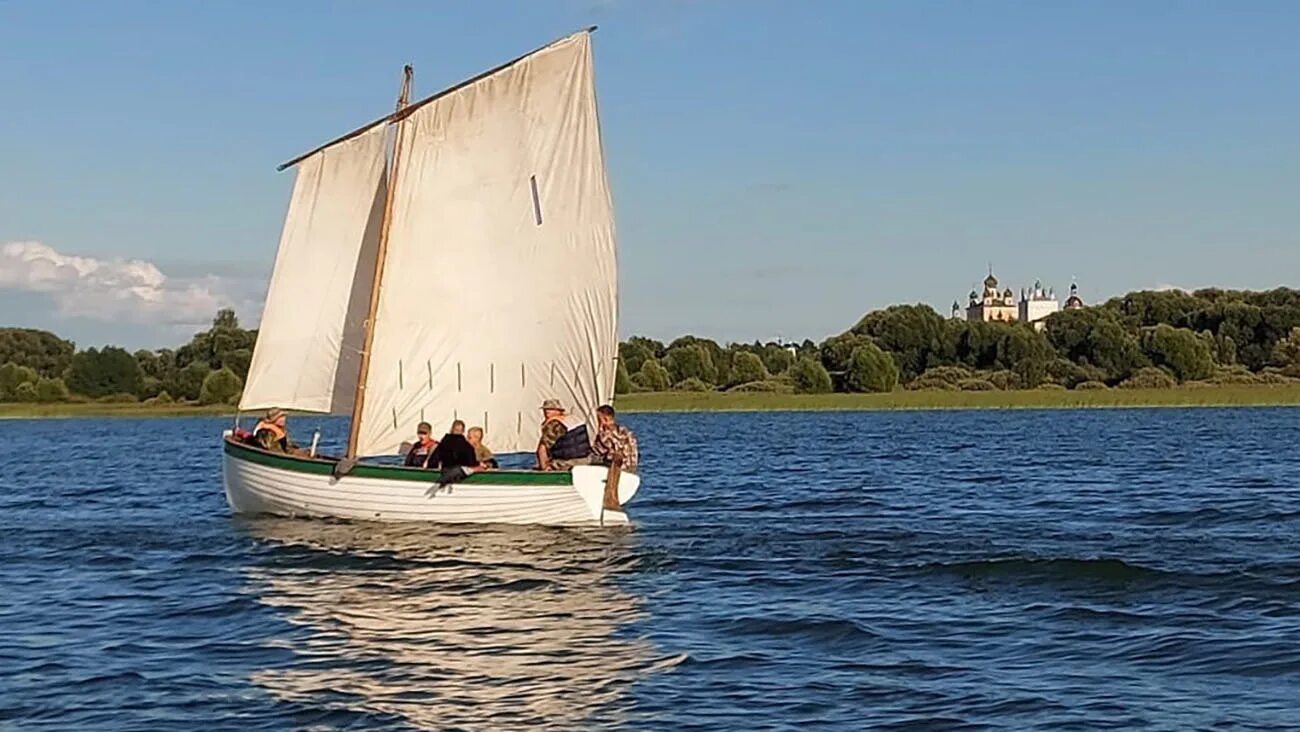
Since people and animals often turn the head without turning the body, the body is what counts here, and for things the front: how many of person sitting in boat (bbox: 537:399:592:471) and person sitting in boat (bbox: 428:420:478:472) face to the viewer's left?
1

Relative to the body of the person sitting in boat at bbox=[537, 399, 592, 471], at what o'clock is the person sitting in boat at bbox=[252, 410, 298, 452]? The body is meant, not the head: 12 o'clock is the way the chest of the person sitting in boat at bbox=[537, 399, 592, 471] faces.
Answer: the person sitting in boat at bbox=[252, 410, 298, 452] is roughly at 1 o'clock from the person sitting in boat at bbox=[537, 399, 592, 471].

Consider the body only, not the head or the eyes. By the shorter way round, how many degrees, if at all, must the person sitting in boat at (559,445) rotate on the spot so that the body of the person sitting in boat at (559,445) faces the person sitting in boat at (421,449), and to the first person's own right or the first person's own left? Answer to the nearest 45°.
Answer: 0° — they already face them

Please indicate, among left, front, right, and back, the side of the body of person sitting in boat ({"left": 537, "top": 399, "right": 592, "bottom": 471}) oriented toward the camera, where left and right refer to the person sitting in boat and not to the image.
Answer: left

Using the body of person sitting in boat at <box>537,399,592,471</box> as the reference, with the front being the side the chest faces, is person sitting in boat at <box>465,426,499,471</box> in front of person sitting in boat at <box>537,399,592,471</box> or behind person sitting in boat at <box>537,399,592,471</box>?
in front

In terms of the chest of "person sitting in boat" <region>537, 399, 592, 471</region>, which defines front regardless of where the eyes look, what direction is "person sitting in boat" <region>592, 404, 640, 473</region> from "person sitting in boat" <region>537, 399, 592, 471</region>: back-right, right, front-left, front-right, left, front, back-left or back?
back-left
